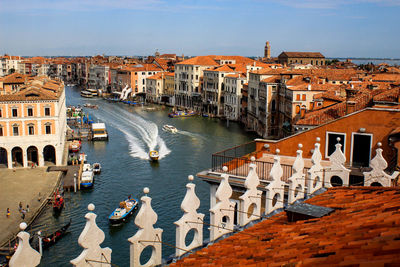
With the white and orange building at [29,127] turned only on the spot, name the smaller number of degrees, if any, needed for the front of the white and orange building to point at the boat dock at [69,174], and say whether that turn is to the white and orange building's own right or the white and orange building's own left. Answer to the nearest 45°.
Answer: approximately 45° to the white and orange building's own left

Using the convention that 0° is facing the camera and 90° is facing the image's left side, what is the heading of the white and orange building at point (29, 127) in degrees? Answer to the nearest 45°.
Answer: approximately 0°

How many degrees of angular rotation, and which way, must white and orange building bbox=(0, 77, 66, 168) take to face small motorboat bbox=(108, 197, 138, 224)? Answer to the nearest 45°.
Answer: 0° — it already faces it
